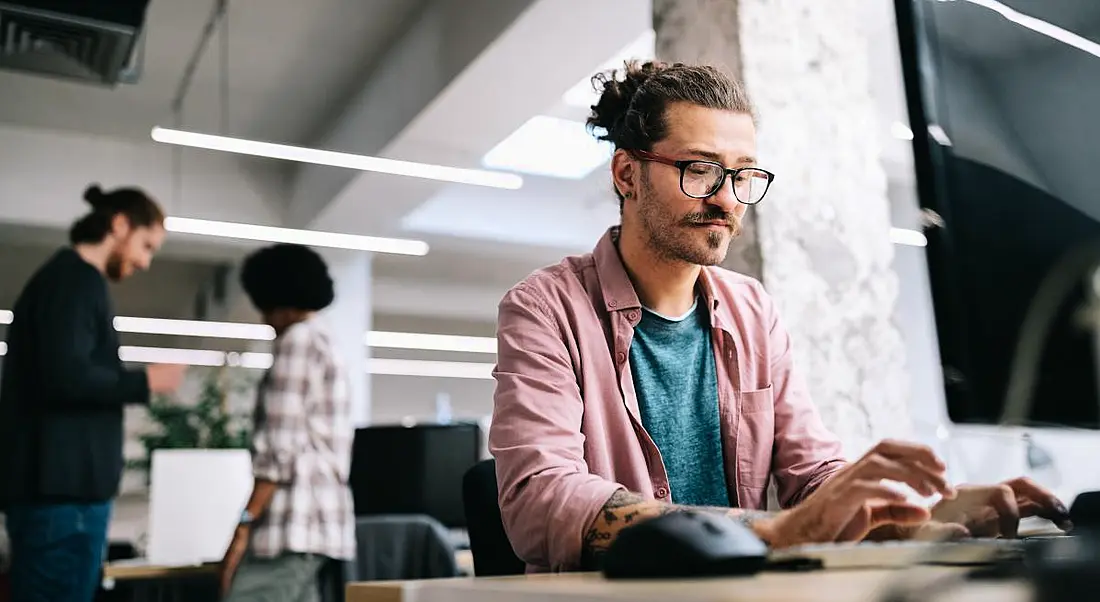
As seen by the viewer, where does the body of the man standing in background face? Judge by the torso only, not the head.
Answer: to the viewer's right

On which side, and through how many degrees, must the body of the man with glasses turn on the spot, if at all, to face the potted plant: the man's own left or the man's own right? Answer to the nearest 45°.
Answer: approximately 180°

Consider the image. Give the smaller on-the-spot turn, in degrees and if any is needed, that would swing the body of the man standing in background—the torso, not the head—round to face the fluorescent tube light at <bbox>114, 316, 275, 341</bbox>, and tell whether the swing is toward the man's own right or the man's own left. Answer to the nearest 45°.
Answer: approximately 90° to the man's own left

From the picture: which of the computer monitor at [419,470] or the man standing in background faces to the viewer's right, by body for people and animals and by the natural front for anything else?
the man standing in background

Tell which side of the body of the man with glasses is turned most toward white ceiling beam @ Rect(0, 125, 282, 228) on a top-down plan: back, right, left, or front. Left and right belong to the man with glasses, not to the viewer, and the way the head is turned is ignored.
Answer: back

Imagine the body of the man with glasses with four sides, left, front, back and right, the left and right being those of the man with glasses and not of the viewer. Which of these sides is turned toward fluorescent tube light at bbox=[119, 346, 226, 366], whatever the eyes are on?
back

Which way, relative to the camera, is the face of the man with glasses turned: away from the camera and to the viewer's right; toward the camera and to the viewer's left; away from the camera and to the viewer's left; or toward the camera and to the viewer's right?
toward the camera and to the viewer's right

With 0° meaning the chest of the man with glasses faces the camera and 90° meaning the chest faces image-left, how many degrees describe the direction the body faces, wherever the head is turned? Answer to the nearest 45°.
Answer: approximately 315°

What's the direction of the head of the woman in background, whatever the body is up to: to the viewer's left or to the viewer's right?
to the viewer's left
